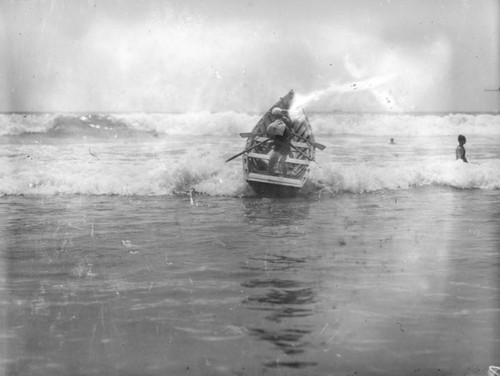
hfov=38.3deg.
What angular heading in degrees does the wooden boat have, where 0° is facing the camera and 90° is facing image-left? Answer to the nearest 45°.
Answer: approximately 180°
